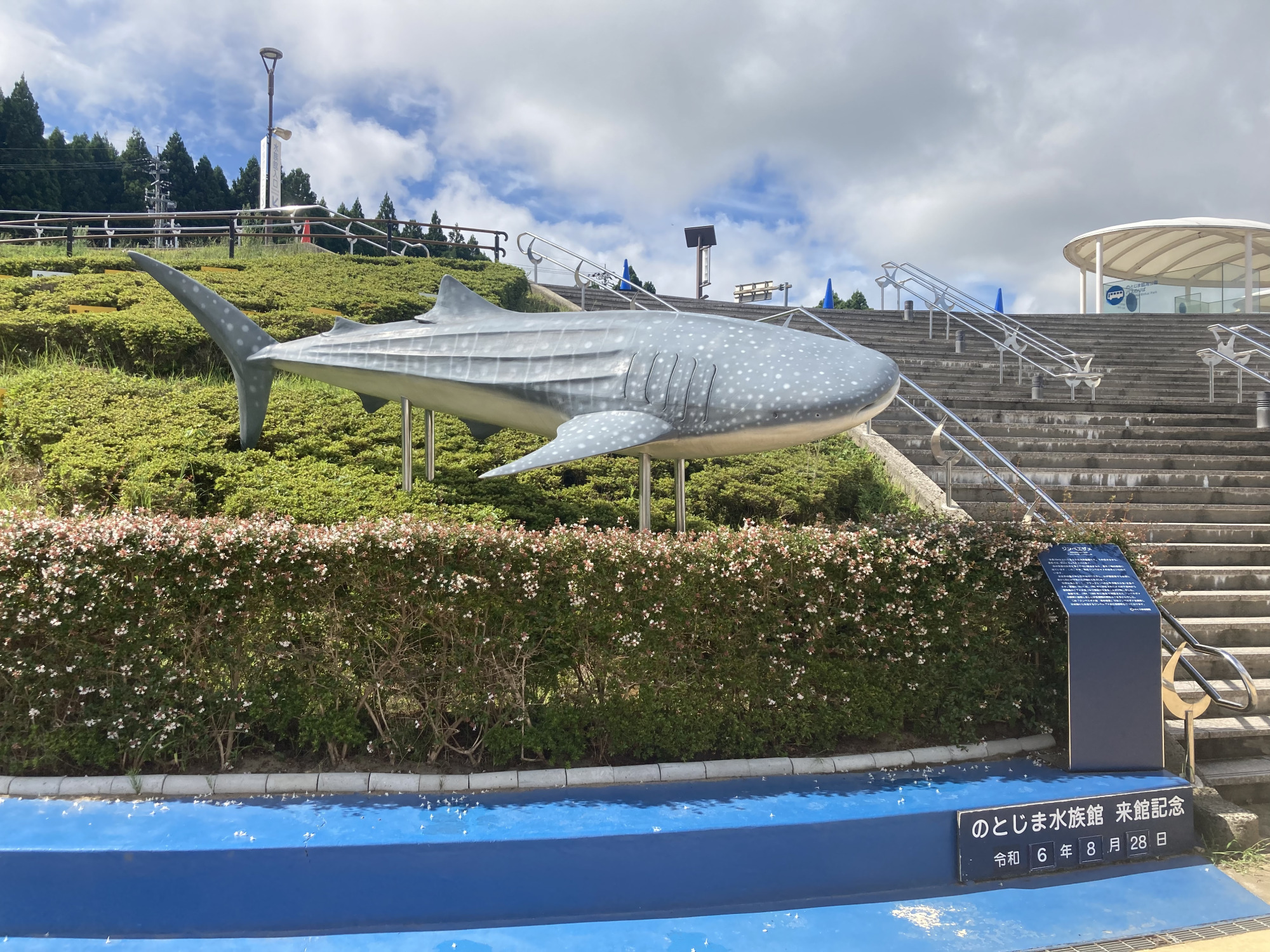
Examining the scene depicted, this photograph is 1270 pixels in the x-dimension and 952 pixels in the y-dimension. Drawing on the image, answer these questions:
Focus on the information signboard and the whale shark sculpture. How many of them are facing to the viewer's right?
1

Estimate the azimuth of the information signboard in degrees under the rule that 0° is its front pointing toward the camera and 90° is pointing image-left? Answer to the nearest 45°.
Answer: approximately 0°

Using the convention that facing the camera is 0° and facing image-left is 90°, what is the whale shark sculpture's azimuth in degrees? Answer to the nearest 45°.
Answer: approximately 270°

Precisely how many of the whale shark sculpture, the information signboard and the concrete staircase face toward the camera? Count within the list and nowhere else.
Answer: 2

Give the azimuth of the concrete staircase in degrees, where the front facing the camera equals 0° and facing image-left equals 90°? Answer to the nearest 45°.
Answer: approximately 0°

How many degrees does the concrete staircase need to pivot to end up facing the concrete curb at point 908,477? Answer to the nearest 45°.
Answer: approximately 90° to its right
